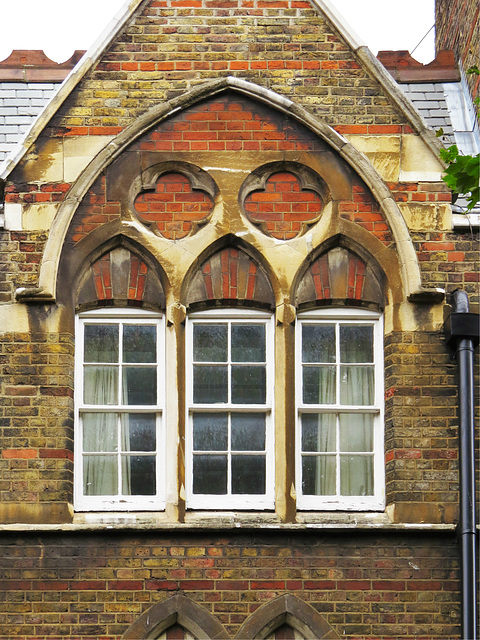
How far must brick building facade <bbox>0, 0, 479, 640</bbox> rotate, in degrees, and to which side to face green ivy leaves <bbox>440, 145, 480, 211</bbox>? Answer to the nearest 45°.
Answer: approximately 45° to its left

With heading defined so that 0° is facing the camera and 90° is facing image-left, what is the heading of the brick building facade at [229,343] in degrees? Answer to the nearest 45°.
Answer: approximately 0°
